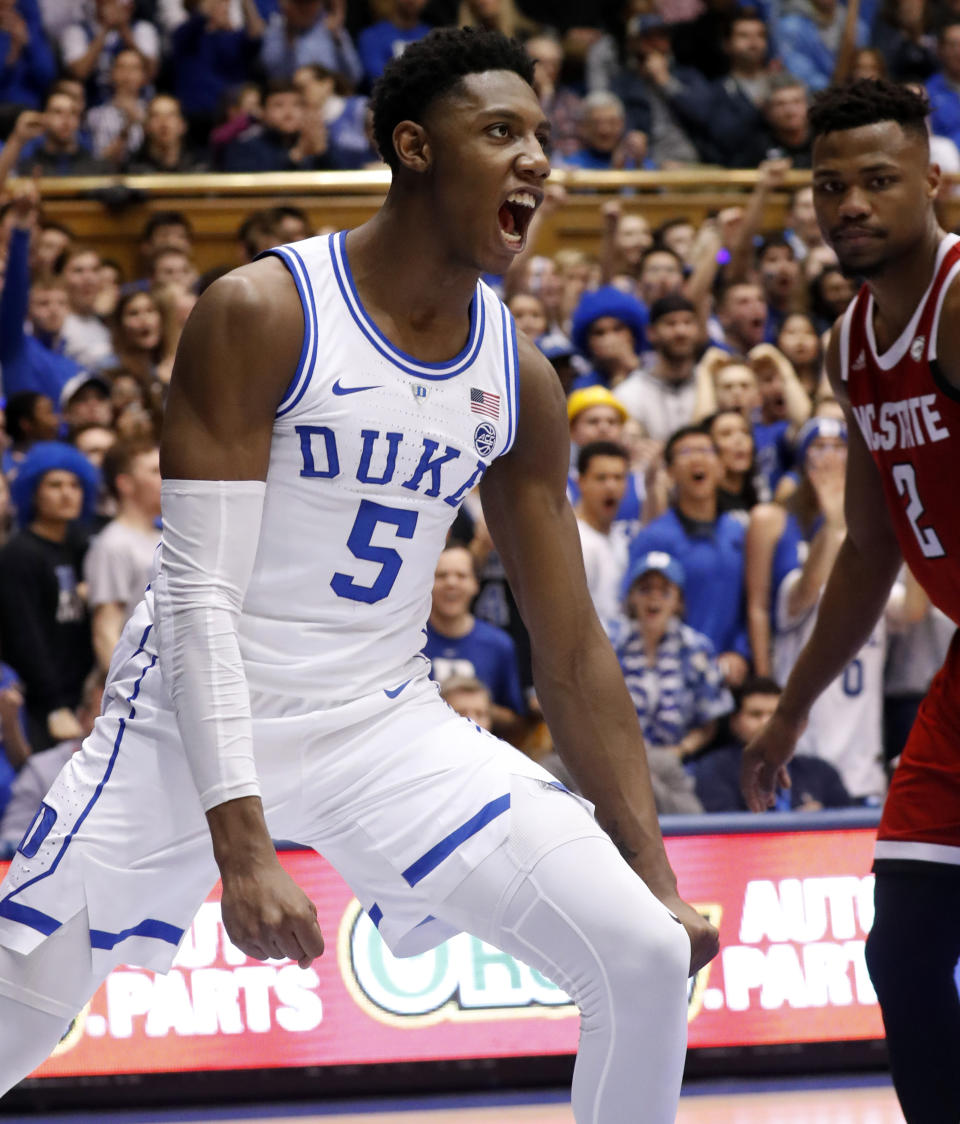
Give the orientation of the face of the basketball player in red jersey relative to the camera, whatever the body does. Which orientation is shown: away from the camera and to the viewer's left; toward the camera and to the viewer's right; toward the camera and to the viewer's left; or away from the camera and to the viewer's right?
toward the camera and to the viewer's left

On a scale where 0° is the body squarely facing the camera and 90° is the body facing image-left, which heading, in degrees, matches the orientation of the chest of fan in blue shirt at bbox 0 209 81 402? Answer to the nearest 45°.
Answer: approximately 315°

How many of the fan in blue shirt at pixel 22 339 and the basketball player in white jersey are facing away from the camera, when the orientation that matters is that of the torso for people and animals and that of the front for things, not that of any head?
0

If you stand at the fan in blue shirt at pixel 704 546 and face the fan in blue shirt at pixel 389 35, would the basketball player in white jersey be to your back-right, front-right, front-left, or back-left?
back-left

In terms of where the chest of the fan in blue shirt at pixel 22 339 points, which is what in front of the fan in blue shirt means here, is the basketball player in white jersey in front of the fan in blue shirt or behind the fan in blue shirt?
in front

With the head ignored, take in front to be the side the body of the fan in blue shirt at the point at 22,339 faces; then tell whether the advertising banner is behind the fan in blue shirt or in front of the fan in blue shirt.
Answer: in front

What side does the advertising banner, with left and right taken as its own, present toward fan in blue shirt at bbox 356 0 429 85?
back

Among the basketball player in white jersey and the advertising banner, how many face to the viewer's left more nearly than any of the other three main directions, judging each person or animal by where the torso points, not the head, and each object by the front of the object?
0

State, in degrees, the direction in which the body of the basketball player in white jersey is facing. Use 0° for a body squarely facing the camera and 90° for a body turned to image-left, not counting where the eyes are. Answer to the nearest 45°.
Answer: approximately 315°

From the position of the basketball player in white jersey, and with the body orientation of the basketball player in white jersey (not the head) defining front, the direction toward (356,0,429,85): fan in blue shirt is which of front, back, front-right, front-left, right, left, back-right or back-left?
back-left

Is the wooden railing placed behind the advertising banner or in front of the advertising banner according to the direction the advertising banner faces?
behind

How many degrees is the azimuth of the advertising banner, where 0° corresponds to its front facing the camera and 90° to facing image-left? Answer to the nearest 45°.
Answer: approximately 0°
